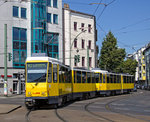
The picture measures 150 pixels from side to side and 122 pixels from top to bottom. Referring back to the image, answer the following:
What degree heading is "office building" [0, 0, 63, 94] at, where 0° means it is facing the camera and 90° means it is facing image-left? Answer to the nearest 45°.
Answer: approximately 0°

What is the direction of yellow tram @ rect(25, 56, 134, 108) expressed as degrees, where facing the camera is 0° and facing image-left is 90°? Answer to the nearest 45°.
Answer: approximately 45°

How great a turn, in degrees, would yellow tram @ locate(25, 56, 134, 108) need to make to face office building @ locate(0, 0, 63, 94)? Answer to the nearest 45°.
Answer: approximately 135° to its right
